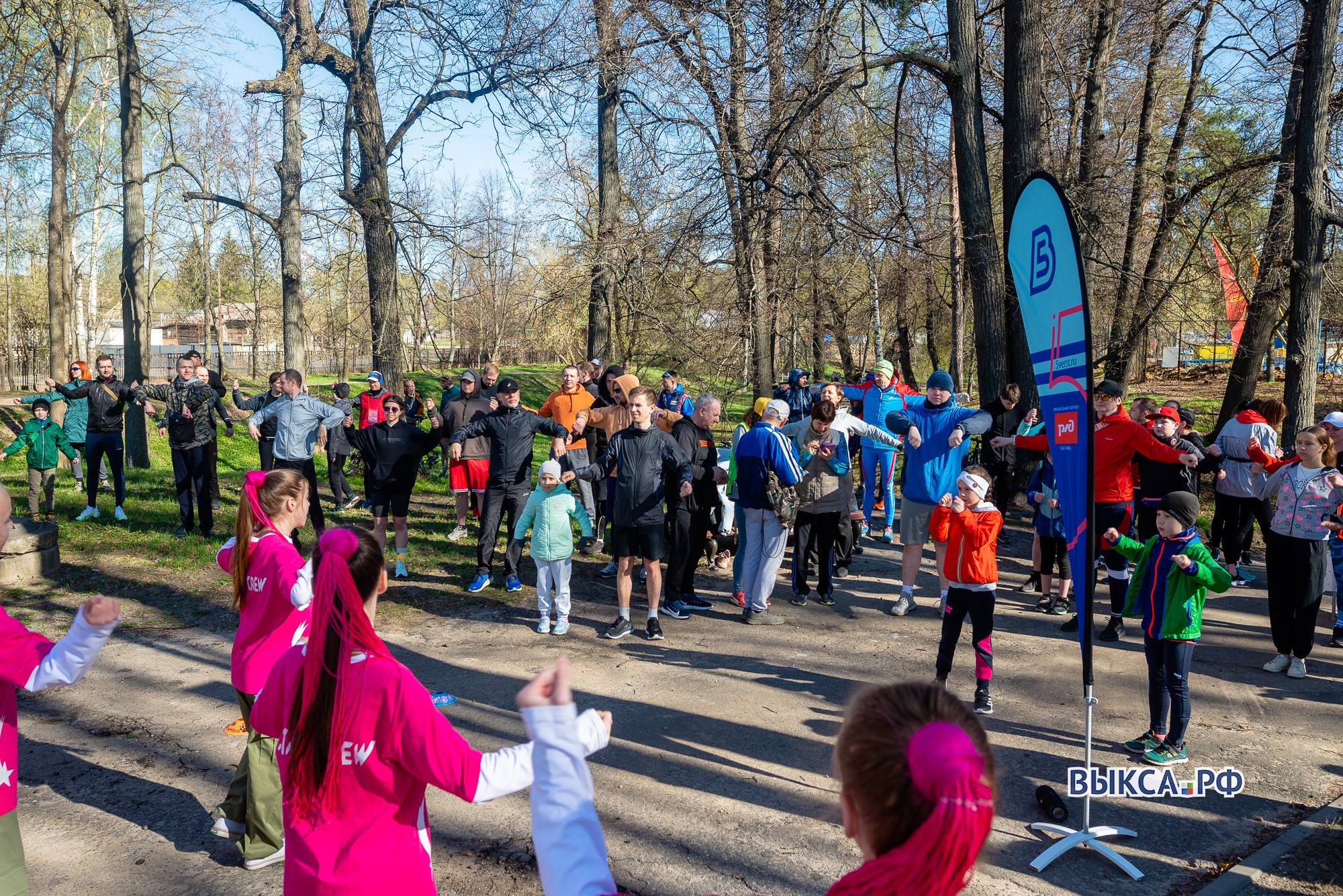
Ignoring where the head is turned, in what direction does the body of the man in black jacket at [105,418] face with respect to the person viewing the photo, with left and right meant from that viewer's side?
facing the viewer

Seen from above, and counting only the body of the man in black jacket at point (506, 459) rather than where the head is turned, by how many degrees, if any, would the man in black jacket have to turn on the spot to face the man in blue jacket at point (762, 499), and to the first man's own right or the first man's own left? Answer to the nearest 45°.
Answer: approximately 45° to the first man's own left

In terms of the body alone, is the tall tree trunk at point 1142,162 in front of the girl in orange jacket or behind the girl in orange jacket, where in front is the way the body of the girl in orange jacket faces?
behind

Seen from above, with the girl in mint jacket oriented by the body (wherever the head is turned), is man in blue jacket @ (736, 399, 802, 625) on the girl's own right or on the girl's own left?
on the girl's own left

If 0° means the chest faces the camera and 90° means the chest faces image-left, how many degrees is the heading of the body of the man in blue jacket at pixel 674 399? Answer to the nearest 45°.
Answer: approximately 45°

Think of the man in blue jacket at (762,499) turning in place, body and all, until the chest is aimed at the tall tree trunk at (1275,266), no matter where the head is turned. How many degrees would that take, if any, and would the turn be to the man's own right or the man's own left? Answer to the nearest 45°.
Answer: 0° — they already face it

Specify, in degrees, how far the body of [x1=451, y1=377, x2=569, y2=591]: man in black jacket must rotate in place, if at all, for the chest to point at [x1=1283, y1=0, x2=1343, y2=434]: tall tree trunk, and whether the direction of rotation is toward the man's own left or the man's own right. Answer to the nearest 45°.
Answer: approximately 90° to the man's own left

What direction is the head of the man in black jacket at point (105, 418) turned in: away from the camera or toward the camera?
toward the camera

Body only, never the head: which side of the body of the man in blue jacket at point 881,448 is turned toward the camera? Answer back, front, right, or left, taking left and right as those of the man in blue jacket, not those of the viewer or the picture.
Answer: front

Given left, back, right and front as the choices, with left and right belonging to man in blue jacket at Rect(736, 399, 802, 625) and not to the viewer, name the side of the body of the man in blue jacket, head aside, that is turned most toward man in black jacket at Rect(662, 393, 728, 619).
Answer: left

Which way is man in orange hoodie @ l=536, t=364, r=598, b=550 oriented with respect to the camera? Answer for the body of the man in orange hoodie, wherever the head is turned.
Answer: toward the camera
